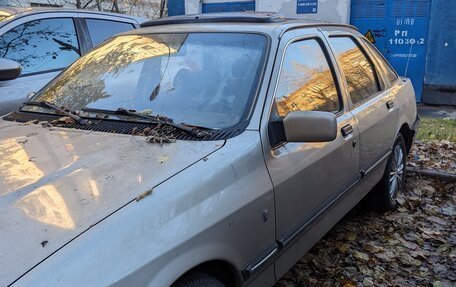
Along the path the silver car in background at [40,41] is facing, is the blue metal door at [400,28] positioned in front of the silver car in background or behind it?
behind

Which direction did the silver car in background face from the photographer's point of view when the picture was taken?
facing the viewer and to the left of the viewer
